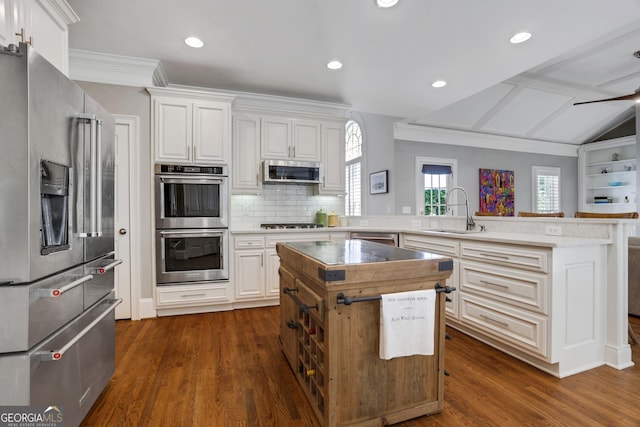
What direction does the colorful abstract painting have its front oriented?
toward the camera

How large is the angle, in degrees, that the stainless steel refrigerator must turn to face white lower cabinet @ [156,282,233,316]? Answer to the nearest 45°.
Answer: approximately 90° to its left

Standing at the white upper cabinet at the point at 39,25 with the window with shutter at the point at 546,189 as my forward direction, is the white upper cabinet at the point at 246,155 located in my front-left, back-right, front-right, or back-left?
front-left

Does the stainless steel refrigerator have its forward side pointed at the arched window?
no

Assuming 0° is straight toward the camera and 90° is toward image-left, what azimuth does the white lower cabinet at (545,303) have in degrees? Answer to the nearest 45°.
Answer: approximately 45°

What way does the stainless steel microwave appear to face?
toward the camera

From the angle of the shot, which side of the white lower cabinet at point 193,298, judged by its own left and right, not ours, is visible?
front

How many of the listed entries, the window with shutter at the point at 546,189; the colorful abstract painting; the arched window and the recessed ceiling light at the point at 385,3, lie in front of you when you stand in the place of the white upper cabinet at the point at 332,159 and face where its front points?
1

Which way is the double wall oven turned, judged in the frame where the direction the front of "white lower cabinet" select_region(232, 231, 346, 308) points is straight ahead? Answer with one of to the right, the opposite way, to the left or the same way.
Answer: the same way

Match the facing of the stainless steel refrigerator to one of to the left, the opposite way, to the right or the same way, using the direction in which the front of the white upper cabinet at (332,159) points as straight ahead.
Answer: to the left

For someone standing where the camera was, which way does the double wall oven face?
facing the viewer

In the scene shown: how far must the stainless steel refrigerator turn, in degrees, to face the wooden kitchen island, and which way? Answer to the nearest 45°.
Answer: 0° — it already faces it

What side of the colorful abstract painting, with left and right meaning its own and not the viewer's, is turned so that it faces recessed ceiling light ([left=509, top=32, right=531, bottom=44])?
front

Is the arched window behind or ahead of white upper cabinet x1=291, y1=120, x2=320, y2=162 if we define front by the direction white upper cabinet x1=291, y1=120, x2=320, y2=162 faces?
behind
